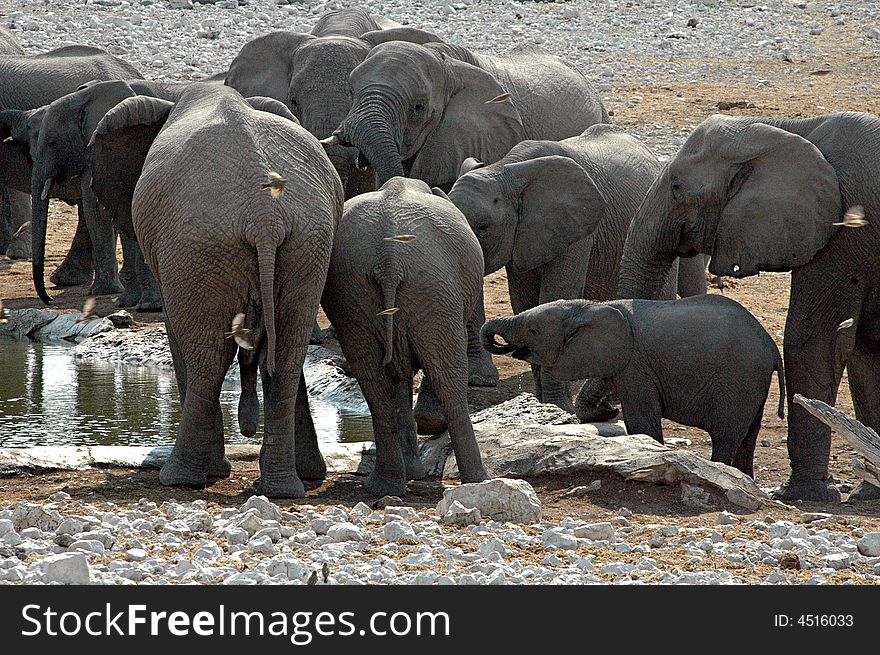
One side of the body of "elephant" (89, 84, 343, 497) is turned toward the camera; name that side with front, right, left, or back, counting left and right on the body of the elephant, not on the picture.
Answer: back

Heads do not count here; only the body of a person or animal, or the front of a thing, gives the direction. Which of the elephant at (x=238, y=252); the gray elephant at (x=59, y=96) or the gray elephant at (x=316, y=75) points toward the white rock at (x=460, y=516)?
the gray elephant at (x=316, y=75)

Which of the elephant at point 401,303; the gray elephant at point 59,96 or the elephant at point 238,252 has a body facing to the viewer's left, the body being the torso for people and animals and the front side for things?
the gray elephant

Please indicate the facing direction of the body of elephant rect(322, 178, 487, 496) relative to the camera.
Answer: away from the camera

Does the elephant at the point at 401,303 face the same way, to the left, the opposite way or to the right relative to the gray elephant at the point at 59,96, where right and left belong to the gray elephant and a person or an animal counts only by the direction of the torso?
to the right

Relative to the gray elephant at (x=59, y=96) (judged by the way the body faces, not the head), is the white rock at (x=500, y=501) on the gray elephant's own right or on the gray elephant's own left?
on the gray elephant's own left

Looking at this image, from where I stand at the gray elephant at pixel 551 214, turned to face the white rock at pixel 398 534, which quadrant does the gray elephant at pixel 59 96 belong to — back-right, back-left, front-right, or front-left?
back-right

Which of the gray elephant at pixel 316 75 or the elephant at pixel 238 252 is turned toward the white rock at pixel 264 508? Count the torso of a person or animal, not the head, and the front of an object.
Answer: the gray elephant

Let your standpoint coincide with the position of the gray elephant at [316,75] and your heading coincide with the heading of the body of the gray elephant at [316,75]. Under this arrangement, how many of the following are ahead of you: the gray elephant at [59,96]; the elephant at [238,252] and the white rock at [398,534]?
2

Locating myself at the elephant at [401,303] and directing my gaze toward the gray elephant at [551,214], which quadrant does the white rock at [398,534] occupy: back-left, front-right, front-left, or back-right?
back-right

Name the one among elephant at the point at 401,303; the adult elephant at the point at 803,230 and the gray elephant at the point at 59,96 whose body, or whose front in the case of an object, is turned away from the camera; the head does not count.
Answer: the elephant

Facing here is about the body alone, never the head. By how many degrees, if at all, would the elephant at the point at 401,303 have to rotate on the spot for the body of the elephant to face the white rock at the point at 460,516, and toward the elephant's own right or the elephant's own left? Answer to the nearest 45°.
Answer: approximately 180°

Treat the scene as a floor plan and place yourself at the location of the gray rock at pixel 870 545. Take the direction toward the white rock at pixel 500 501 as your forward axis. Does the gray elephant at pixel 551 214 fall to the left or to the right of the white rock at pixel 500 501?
right

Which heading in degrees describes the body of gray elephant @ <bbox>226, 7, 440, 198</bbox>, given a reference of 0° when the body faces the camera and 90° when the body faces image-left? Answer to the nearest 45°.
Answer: approximately 0°

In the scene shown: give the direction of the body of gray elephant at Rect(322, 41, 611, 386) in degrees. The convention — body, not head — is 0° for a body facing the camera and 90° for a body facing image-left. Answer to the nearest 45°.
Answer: approximately 45°

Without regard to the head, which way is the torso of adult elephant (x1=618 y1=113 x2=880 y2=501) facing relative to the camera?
to the viewer's left
